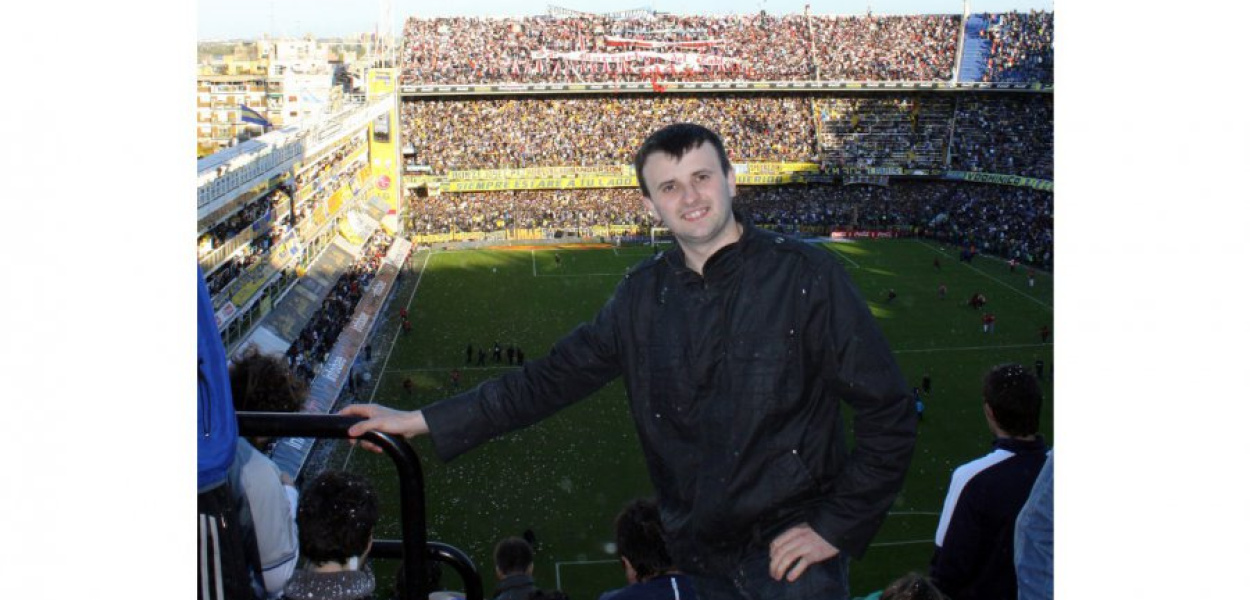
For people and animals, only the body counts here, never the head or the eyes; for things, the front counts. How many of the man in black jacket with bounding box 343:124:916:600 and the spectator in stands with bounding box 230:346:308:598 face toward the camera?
1

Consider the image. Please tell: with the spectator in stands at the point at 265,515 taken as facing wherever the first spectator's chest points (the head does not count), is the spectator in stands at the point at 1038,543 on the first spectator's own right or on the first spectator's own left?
on the first spectator's own right

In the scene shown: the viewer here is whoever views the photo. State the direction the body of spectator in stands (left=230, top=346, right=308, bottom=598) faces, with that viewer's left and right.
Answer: facing away from the viewer and to the right of the viewer

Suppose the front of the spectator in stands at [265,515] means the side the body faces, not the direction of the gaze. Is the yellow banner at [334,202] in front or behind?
in front

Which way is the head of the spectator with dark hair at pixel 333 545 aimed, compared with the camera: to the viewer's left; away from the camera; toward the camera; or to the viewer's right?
away from the camera

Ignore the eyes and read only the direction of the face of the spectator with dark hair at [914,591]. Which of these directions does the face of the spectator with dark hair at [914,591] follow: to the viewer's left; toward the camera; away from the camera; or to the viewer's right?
away from the camera

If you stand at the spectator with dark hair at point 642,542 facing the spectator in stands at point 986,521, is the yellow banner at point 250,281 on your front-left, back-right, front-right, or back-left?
back-left

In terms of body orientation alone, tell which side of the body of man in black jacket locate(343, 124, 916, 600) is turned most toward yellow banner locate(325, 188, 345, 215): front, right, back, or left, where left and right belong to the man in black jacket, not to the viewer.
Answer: back

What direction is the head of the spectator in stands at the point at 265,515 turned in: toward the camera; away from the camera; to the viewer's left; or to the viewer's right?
away from the camera

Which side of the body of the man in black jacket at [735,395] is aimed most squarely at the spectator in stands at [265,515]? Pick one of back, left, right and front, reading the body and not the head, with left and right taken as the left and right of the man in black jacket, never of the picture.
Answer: right

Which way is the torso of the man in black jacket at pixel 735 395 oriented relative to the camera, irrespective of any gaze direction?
toward the camera
